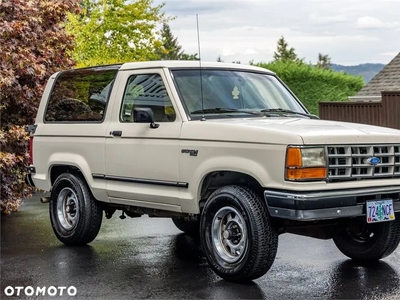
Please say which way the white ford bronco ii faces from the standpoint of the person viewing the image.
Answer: facing the viewer and to the right of the viewer

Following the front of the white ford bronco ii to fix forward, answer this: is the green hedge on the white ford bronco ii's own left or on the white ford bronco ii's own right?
on the white ford bronco ii's own left

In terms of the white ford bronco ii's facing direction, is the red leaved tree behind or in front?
behind

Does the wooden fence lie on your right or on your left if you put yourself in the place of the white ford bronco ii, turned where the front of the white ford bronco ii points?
on your left

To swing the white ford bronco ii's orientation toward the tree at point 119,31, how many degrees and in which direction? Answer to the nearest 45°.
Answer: approximately 135° to its left
